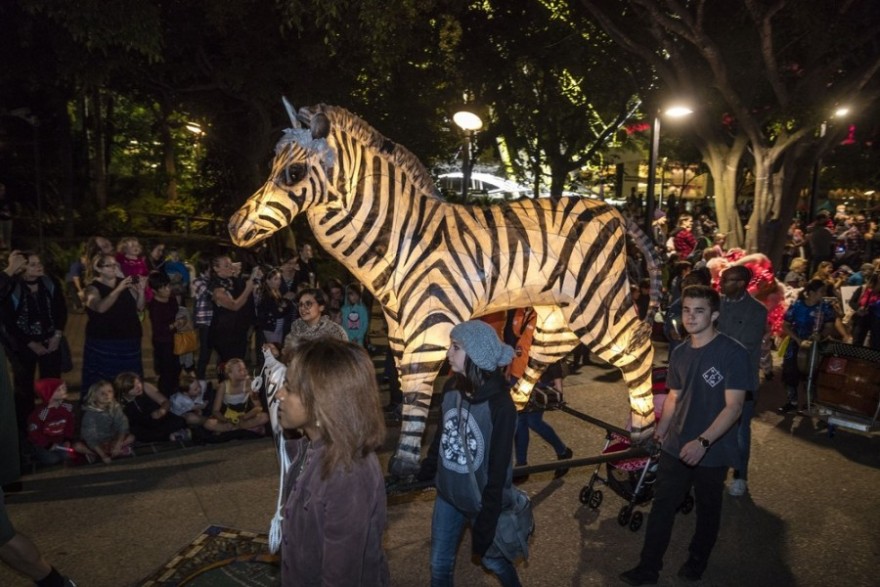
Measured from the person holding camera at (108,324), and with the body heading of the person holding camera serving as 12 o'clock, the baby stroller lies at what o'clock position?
The baby stroller is roughly at 12 o'clock from the person holding camera.

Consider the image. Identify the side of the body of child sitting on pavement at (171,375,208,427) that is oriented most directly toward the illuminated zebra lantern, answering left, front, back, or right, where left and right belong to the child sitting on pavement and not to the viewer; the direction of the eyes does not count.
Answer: front

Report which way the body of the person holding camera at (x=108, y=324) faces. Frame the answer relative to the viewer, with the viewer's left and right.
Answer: facing the viewer and to the right of the viewer

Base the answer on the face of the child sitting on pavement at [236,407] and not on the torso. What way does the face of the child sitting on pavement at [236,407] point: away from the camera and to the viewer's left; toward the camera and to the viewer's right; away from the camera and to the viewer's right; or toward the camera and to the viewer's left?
toward the camera and to the viewer's right

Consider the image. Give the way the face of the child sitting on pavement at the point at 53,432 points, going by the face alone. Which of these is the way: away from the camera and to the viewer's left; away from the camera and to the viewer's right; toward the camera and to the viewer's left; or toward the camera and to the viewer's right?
toward the camera and to the viewer's right

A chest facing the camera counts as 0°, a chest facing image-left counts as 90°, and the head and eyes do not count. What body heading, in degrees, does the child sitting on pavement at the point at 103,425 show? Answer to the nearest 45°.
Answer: approximately 315°

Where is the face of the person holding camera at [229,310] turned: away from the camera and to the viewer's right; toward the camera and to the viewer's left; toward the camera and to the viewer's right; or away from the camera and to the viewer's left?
toward the camera and to the viewer's right

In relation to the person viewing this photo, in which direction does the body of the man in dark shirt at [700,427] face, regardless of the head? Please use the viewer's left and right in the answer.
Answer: facing the viewer and to the left of the viewer

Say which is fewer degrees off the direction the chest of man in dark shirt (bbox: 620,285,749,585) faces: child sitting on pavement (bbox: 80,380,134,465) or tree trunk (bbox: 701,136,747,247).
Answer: the child sitting on pavement
